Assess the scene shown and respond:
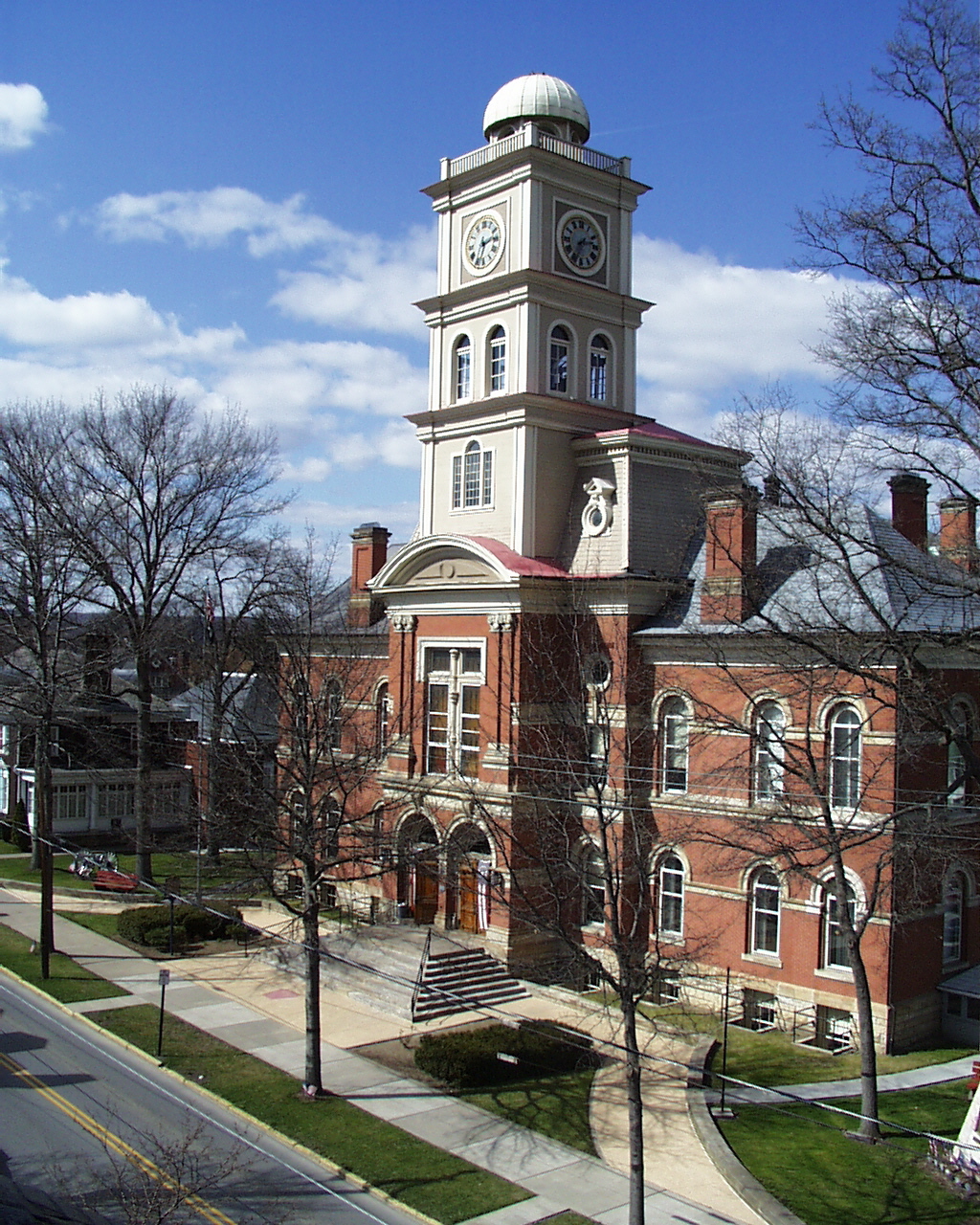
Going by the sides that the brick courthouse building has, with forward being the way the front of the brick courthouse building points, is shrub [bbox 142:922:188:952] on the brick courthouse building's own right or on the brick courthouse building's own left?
on the brick courthouse building's own right

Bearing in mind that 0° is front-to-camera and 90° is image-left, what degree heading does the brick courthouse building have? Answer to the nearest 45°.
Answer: approximately 45°

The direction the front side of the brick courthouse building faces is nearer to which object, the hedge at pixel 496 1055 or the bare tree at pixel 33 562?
the hedge

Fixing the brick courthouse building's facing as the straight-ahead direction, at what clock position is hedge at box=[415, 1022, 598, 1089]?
The hedge is roughly at 11 o'clock from the brick courthouse building.

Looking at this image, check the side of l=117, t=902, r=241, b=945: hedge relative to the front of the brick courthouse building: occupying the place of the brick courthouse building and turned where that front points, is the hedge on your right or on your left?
on your right

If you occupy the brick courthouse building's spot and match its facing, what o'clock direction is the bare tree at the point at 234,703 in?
The bare tree is roughly at 2 o'clock from the brick courthouse building.
